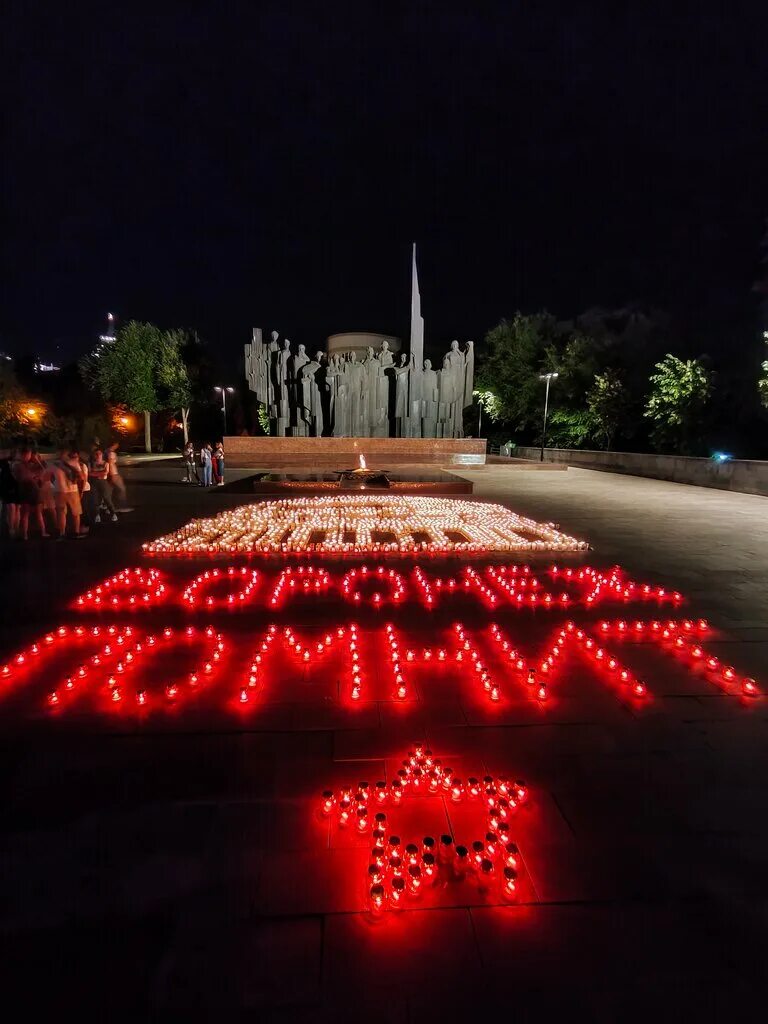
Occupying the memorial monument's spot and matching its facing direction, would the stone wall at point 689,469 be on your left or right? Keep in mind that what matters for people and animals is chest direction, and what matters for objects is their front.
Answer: on your left

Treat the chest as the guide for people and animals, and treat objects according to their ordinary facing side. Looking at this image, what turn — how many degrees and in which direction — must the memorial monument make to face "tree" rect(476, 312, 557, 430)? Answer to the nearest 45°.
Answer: approximately 135° to its left

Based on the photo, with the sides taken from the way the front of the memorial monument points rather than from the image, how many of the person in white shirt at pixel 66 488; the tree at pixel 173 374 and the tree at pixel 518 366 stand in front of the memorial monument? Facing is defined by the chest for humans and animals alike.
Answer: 1

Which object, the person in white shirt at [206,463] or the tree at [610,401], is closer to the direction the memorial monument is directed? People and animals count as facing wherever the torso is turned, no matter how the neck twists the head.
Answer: the person in white shirt

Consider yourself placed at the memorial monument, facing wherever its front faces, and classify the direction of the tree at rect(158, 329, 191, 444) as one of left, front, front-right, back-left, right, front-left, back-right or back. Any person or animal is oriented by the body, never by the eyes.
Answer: back-right

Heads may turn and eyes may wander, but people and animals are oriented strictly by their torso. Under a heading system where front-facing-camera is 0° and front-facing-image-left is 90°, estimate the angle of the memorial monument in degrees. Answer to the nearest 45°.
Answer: approximately 0°

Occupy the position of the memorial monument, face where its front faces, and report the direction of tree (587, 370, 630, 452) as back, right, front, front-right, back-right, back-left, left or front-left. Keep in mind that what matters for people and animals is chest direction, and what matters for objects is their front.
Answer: left

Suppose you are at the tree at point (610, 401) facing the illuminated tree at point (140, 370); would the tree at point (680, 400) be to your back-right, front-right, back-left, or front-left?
back-left

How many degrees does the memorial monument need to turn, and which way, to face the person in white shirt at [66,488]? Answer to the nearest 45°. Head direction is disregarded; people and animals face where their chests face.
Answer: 0° — it already faces them

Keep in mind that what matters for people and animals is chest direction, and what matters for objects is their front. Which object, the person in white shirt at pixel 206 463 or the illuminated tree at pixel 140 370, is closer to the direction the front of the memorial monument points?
the person in white shirt
